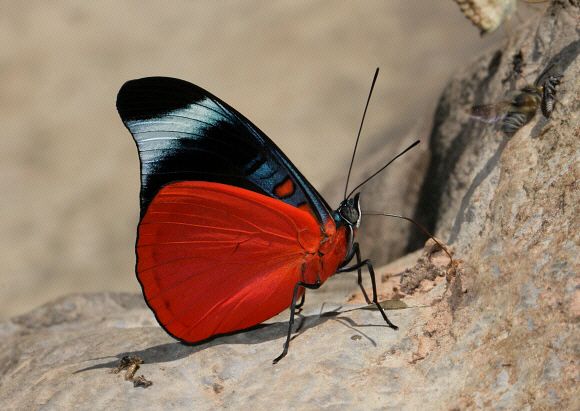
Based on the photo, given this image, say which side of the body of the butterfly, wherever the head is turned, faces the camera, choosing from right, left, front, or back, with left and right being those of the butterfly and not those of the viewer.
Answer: right

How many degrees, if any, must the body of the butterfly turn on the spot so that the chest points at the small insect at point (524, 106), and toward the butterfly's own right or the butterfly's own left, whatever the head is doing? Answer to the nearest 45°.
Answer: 0° — it already faces it

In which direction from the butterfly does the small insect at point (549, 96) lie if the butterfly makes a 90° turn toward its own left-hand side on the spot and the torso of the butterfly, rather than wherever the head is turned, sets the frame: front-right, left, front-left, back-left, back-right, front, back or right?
right
